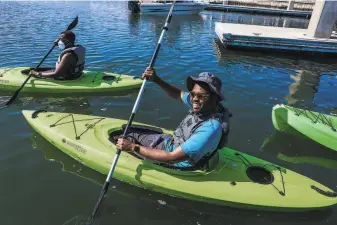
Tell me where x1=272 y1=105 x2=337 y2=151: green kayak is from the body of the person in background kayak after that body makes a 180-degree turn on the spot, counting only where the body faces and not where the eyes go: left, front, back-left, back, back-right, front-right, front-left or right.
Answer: front-right

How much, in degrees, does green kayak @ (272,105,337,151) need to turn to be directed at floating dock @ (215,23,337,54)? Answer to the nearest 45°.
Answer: approximately 45° to its right

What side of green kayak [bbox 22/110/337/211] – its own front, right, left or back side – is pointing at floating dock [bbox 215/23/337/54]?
right

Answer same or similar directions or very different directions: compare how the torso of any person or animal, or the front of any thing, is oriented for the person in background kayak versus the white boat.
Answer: very different directions

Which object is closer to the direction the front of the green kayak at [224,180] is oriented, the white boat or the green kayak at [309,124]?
the white boat

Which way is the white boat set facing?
to the viewer's right

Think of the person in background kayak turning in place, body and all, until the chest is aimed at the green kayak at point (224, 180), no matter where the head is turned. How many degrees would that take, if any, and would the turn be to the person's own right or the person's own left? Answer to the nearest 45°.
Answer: approximately 90° to the person's own left

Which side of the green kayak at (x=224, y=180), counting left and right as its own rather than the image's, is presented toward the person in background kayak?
front

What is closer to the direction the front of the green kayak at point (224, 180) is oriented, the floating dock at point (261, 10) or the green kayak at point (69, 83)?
the green kayak

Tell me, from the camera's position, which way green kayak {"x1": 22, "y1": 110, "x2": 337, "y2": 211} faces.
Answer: facing away from the viewer and to the left of the viewer

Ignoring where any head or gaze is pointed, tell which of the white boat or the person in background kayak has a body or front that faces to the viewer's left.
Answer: the person in background kayak

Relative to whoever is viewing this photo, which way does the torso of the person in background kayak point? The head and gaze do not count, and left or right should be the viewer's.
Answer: facing to the left of the viewer
